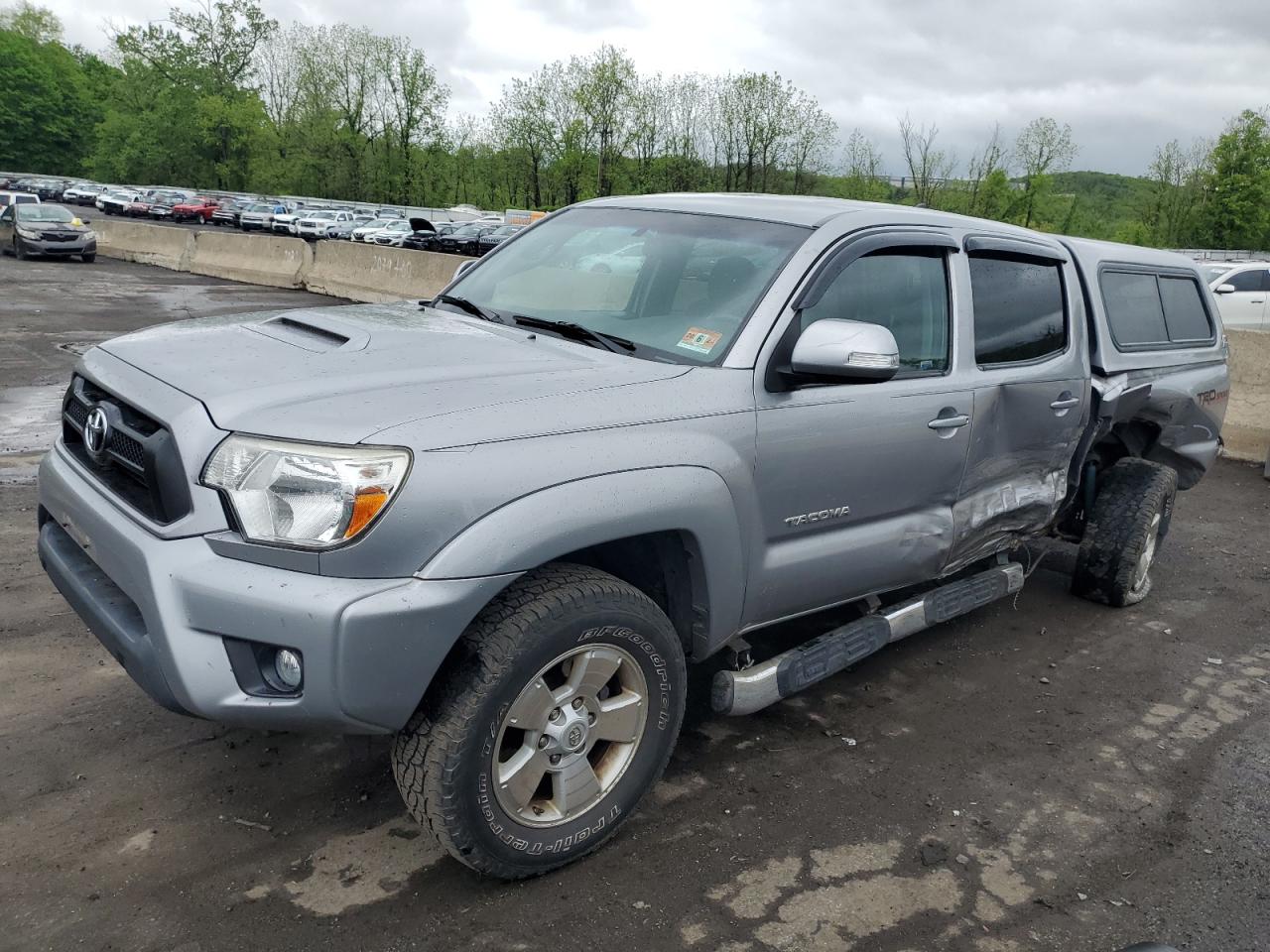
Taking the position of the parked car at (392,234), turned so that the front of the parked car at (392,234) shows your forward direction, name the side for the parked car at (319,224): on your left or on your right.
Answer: on your right

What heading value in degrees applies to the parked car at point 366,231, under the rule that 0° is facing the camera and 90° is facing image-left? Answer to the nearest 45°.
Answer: approximately 45°

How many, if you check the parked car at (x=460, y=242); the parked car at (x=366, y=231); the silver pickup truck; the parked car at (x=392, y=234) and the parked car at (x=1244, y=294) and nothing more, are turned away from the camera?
0

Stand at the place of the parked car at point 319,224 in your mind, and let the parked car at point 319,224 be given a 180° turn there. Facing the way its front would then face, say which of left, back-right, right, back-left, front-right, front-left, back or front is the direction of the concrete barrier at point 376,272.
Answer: back-right

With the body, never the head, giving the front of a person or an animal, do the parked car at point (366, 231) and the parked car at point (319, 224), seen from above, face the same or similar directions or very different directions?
same or similar directions

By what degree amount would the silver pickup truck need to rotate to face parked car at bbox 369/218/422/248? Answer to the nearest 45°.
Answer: approximately 135° to its right

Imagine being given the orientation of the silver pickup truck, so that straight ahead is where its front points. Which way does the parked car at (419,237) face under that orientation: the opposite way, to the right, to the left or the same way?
the same way

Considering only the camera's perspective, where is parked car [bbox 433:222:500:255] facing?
facing the viewer and to the left of the viewer

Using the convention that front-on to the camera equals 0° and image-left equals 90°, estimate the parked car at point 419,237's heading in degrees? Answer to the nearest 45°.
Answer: approximately 45°

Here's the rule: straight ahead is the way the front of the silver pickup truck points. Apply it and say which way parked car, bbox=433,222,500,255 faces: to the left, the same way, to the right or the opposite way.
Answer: the same way

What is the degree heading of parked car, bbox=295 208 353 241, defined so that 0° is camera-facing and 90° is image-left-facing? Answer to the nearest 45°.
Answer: approximately 45°

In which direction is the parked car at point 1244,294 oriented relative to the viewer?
to the viewer's left

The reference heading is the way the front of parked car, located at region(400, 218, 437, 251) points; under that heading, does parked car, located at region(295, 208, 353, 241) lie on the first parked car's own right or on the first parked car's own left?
on the first parked car's own right

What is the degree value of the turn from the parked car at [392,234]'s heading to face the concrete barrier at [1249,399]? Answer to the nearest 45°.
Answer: approximately 45° to its left

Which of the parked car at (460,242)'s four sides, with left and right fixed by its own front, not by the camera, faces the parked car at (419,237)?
right

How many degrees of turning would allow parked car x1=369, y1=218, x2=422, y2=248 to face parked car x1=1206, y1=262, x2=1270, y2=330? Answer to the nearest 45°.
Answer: approximately 90° to its left
